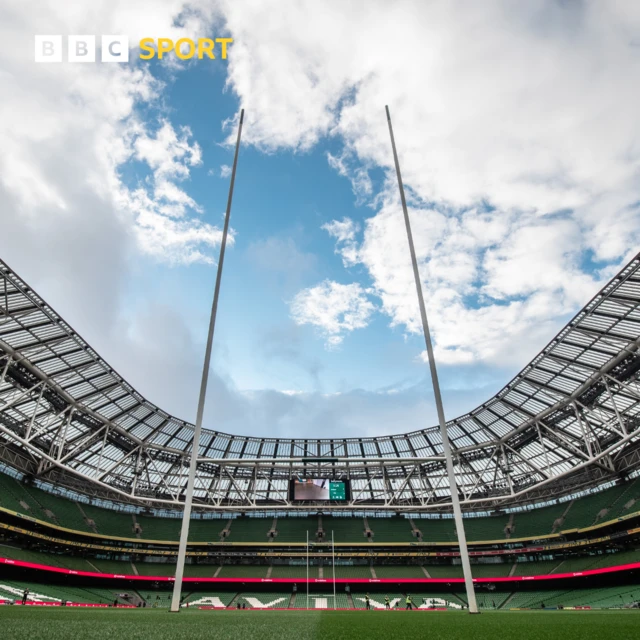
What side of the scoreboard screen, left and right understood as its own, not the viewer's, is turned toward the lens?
front
